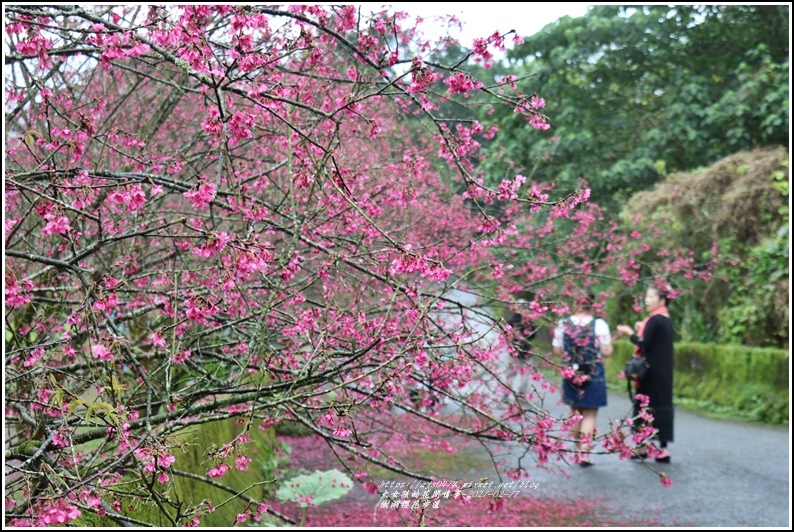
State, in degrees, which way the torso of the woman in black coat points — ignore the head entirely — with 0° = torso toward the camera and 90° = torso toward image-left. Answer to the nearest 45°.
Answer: approximately 90°

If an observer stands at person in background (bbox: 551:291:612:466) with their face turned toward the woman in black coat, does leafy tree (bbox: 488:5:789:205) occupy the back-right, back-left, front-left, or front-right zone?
front-left

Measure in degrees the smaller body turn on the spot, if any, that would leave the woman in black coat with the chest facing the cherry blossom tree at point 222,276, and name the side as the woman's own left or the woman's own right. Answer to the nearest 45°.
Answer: approximately 90° to the woman's own left

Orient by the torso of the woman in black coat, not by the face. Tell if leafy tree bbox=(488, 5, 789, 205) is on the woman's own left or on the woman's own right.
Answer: on the woman's own right

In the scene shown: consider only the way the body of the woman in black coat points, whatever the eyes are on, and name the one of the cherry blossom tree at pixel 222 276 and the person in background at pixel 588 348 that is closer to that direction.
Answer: the person in background

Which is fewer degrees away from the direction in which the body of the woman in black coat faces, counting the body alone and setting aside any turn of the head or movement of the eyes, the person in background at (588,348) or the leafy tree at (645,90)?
the person in background

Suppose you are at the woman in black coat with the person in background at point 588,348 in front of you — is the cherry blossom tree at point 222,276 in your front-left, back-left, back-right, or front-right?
front-left
